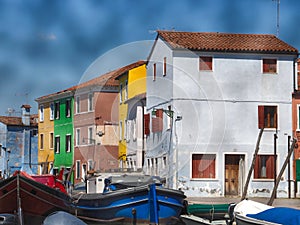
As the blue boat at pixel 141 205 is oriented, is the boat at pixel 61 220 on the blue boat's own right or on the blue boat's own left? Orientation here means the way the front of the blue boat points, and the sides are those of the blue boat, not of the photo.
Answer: on the blue boat's own right

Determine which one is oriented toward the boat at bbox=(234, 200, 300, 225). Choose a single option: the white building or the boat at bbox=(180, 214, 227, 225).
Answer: the white building

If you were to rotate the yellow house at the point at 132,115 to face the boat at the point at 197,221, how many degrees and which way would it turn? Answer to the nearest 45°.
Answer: approximately 45° to its left

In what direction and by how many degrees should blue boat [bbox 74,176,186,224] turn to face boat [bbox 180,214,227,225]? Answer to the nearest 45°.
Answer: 0° — it already faces it

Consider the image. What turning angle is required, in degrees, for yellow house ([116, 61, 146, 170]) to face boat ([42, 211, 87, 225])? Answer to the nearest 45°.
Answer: approximately 45° to its left

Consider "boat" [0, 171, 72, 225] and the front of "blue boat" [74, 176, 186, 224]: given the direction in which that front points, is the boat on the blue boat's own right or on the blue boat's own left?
on the blue boat's own right

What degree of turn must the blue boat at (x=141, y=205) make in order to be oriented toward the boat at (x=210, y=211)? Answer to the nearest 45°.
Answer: approximately 45° to its left

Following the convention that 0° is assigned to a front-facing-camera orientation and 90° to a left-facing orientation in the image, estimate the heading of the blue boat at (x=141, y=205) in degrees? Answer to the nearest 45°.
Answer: approximately 315°
